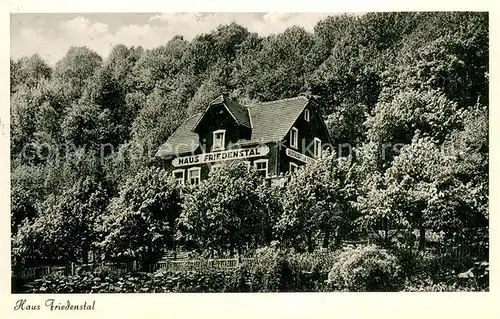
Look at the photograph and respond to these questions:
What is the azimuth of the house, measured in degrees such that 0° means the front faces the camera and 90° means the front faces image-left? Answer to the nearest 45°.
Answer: approximately 45°

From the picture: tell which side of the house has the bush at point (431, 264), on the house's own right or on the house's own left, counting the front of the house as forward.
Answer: on the house's own left
